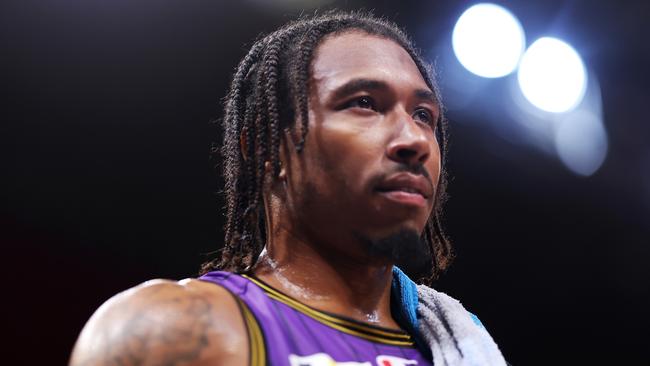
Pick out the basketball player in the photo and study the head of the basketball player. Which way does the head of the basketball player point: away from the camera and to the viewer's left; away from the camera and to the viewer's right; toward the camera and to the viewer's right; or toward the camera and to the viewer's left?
toward the camera and to the viewer's right
